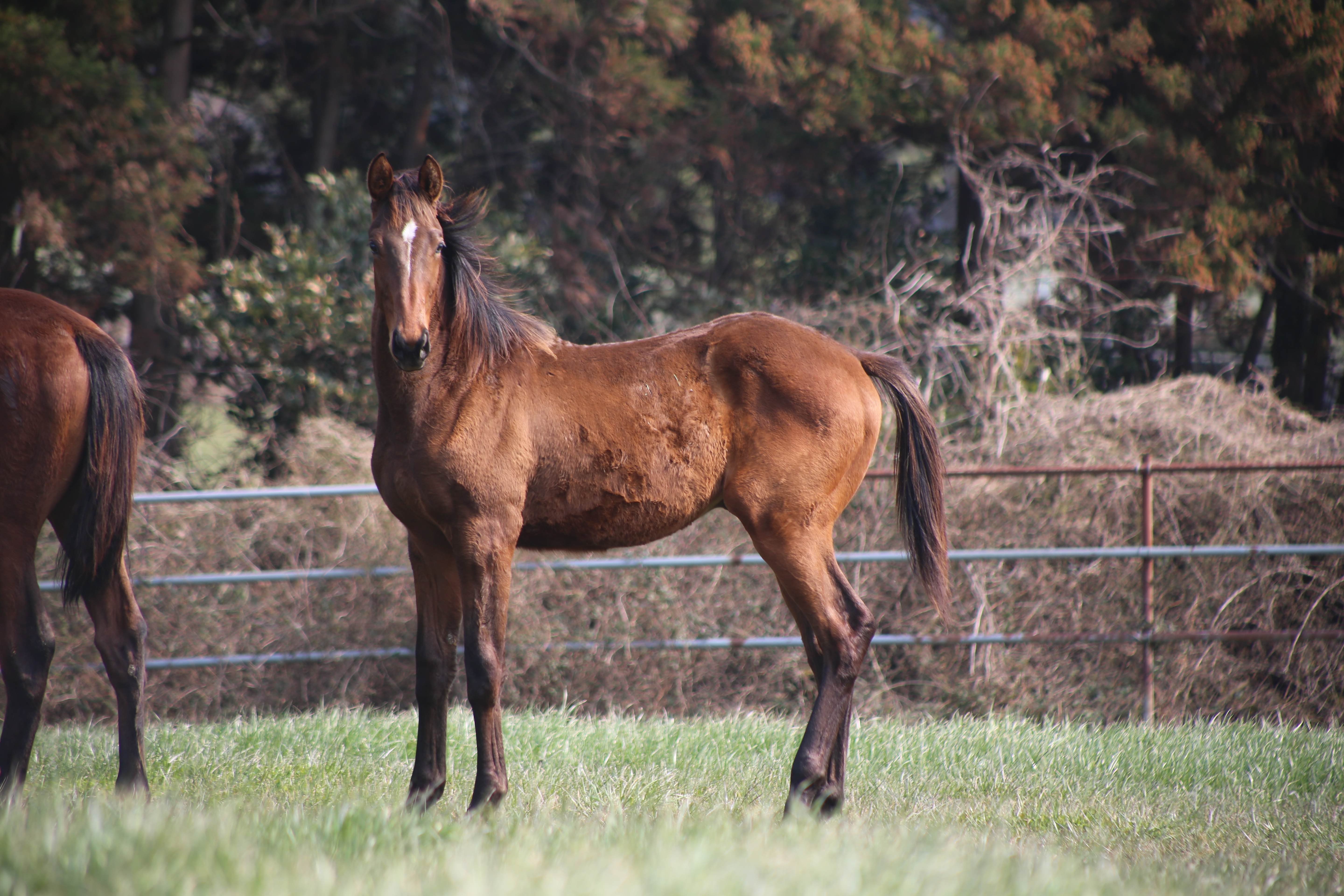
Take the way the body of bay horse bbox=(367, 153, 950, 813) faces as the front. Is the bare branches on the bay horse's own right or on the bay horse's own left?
on the bay horse's own right

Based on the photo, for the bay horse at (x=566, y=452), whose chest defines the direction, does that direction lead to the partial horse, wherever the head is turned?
yes

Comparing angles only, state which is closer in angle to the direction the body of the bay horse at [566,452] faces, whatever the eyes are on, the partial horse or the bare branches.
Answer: the partial horse

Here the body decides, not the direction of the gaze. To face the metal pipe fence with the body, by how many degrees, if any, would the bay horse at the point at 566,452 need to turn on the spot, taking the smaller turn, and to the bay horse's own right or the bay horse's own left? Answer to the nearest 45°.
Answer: approximately 135° to the bay horse's own right

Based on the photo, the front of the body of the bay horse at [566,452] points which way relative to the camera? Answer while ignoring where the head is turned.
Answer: to the viewer's left

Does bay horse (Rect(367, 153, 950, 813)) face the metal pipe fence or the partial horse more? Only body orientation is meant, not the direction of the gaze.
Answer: the partial horse
